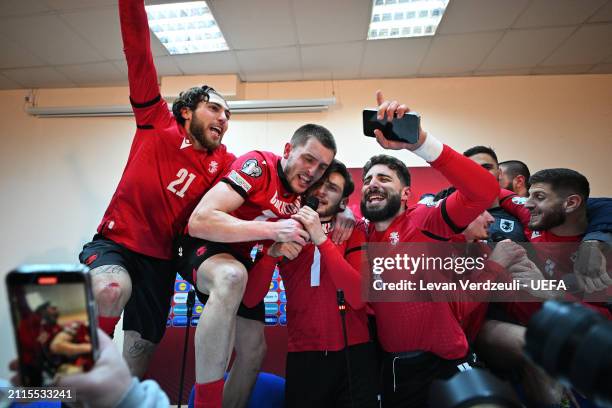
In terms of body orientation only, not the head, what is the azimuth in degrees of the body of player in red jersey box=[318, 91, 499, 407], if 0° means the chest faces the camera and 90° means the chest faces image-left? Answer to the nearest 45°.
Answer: approximately 45°

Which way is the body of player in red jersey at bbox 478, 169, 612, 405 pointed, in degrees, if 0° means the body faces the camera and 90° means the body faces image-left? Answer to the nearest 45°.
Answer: approximately 45°

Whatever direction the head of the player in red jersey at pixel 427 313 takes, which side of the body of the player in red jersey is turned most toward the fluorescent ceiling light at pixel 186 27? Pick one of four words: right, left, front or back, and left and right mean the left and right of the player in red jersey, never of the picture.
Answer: right
